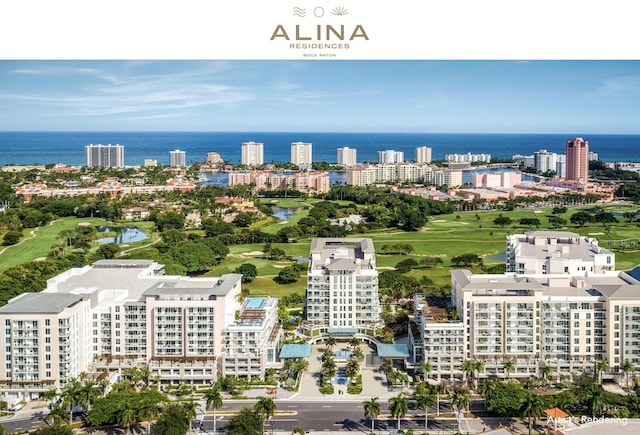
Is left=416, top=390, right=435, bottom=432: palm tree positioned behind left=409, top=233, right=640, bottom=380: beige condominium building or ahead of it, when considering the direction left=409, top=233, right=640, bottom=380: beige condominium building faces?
ahead

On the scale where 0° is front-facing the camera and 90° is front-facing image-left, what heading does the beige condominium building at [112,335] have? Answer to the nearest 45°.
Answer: approximately 0°

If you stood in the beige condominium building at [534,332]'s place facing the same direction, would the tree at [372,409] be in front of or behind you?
in front

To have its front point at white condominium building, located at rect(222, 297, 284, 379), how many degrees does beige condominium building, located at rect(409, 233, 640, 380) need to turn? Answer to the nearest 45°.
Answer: approximately 90° to its right

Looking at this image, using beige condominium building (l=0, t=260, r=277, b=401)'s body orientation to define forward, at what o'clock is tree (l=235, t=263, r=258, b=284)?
The tree is roughly at 7 o'clock from the beige condominium building.

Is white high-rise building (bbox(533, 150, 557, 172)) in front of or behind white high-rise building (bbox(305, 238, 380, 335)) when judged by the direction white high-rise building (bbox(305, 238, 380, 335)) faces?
behind

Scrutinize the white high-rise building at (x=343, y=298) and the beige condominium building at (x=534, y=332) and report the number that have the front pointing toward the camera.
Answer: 2

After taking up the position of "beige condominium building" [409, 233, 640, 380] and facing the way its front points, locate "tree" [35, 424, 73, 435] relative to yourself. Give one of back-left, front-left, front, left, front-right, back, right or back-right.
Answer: front-right

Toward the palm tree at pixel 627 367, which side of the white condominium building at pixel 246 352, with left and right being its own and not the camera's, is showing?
left

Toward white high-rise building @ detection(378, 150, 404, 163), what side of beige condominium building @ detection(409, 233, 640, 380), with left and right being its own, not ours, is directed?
back

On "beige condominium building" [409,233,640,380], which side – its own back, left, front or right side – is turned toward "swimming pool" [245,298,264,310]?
right

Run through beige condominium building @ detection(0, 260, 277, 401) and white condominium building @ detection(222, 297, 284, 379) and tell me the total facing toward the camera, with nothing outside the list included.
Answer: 2

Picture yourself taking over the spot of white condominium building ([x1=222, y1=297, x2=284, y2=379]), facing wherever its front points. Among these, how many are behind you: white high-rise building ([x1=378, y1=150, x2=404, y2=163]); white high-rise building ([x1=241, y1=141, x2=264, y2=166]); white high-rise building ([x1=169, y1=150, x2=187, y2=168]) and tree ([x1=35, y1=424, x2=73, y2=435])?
3

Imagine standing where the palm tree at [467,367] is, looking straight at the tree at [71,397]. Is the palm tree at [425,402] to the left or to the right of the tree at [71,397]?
left
